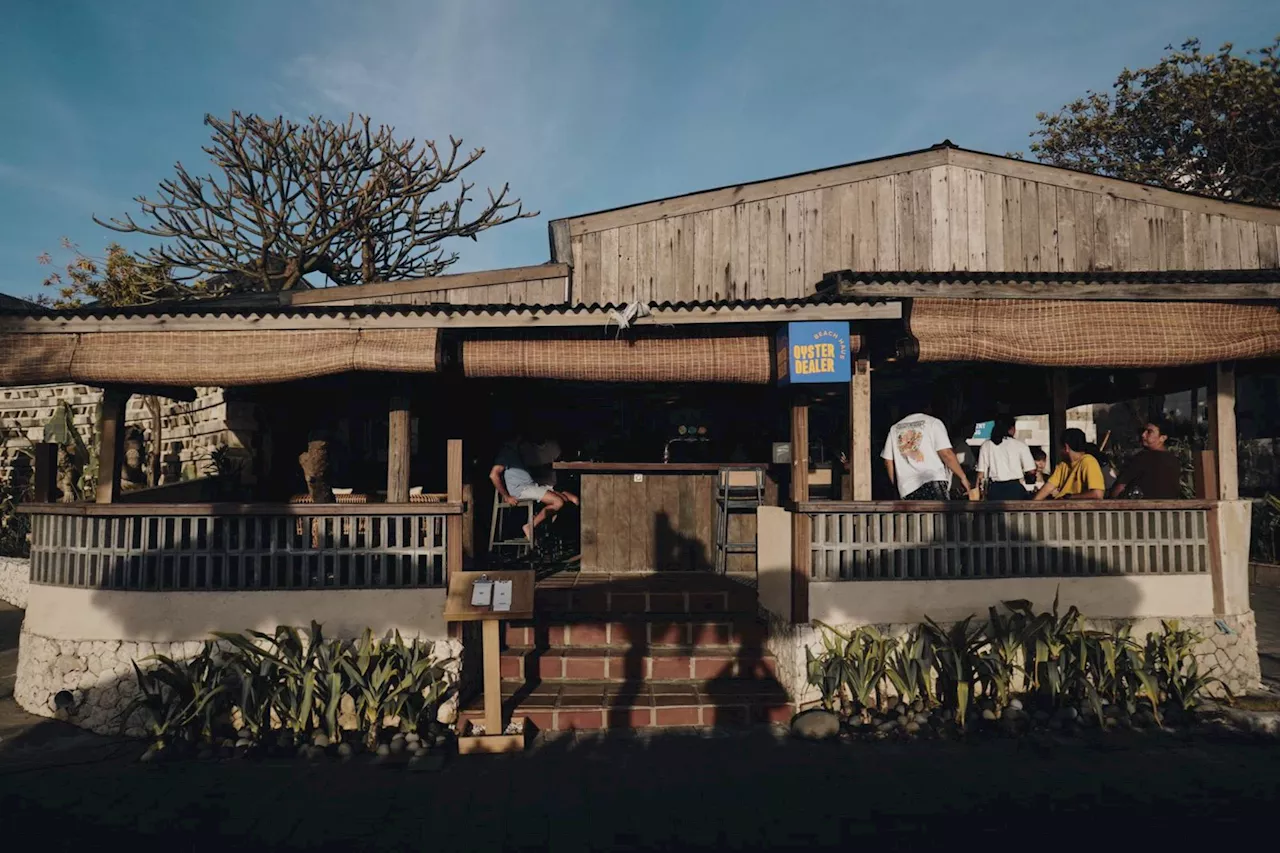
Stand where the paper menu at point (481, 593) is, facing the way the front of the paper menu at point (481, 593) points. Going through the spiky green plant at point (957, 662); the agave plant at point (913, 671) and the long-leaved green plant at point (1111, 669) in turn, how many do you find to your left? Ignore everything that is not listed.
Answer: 3

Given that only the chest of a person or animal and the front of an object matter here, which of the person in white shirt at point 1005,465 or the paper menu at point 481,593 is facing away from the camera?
the person in white shirt

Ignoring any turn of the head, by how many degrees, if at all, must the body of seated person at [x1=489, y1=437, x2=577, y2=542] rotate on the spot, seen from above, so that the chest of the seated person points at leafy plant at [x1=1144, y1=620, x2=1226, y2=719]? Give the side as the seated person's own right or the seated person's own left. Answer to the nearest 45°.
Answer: approximately 45° to the seated person's own right

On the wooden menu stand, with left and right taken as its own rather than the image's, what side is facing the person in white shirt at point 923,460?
left

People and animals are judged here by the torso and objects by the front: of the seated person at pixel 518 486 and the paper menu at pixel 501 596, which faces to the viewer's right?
the seated person

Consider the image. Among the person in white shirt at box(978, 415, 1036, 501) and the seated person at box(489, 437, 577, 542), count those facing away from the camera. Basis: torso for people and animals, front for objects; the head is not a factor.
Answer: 1

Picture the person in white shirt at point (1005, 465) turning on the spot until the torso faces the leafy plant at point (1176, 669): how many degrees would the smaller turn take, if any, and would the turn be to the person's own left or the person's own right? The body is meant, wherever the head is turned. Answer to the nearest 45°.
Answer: approximately 135° to the person's own right

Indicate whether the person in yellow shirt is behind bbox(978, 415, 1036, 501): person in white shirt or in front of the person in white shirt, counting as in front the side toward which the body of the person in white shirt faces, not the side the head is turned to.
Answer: behind

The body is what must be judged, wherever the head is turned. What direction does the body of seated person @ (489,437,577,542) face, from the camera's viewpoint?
to the viewer's right

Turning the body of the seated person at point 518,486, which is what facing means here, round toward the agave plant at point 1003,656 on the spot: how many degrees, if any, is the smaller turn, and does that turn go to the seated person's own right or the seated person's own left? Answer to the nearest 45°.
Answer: approximately 45° to the seated person's own right

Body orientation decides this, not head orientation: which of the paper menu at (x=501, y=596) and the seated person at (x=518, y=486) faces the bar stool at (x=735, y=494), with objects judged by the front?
the seated person

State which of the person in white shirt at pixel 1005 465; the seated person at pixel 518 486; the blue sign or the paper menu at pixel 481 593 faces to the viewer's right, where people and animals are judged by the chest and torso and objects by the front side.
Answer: the seated person

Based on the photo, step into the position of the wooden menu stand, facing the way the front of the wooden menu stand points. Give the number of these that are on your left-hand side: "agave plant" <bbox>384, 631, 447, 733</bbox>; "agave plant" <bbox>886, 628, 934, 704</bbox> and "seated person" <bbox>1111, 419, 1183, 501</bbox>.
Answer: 2

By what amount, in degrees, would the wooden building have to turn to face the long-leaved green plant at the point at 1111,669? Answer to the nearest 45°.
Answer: approximately 90° to its left

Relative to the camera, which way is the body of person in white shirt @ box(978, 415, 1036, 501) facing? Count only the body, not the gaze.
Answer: away from the camera
